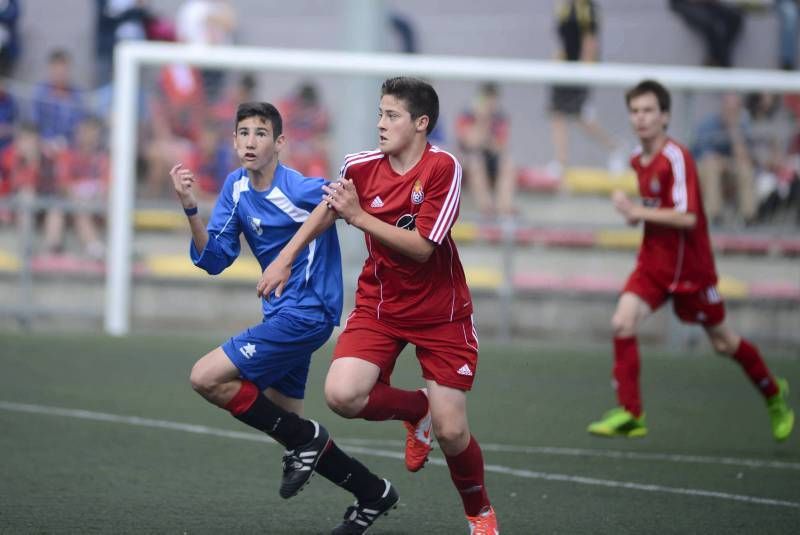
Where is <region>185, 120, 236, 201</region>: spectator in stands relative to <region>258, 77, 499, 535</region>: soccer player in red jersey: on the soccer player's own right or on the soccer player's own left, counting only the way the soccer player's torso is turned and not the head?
on the soccer player's own right

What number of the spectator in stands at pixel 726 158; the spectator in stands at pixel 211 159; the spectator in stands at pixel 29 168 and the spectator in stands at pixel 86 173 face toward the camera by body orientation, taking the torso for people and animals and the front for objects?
4

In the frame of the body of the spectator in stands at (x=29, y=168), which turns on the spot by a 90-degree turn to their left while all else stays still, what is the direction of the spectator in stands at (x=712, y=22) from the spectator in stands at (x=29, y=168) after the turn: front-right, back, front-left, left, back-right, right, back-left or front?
front

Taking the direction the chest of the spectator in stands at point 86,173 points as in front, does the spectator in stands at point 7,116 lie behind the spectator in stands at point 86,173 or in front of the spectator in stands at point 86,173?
behind

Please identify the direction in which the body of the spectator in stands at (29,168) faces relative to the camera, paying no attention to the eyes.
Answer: toward the camera

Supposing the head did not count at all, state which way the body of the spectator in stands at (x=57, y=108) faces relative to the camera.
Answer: toward the camera

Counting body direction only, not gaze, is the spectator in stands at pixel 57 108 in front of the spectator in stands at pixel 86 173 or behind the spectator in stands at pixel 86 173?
behind

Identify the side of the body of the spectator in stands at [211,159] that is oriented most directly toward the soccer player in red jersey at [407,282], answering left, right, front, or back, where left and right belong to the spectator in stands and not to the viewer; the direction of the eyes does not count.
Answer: front

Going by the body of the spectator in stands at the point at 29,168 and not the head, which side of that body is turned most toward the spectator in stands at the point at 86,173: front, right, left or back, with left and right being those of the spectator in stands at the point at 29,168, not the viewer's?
left

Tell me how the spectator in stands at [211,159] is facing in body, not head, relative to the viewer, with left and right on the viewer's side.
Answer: facing the viewer

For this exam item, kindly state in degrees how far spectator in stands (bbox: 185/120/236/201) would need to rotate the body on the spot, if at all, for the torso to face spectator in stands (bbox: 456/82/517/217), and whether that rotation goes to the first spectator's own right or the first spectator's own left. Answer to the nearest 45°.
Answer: approximately 90° to the first spectator's own left

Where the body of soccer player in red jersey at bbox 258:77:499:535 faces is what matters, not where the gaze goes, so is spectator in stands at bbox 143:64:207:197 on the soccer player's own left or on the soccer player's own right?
on the soccer player's own right

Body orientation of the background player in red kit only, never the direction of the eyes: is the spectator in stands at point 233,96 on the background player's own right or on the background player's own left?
on the background player's own right
